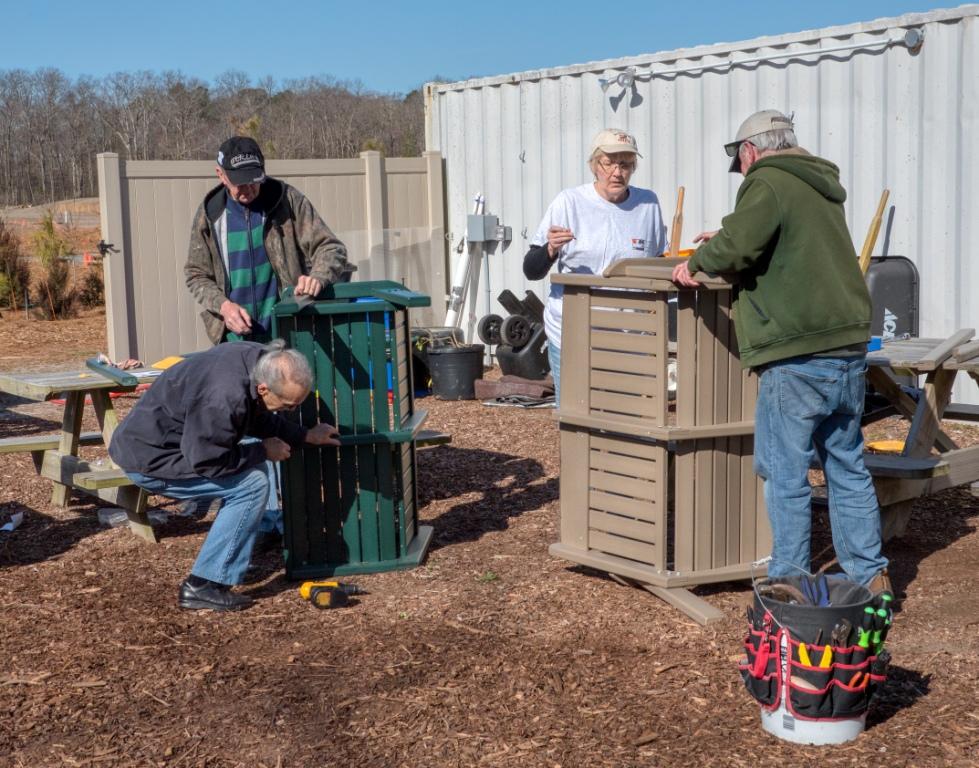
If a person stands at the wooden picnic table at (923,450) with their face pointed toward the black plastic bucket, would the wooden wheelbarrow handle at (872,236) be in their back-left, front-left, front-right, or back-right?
front-right

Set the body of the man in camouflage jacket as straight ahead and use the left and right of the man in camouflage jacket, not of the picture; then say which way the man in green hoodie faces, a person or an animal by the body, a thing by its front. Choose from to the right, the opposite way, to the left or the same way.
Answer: the opposite way

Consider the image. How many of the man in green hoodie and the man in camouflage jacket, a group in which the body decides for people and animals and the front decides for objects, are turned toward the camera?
1

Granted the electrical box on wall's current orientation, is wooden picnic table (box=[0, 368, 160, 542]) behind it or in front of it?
in front

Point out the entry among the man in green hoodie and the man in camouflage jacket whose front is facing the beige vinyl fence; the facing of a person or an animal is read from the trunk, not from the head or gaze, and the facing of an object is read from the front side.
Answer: the man in green hoodie

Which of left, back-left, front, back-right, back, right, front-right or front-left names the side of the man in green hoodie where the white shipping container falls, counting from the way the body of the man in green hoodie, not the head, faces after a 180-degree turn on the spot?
back-left

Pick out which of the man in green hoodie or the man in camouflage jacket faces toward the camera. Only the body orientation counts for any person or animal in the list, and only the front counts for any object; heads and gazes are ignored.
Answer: the man in camouflage jacket

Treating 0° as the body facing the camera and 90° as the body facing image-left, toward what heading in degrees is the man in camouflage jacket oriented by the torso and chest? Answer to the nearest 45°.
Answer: approximately 0°

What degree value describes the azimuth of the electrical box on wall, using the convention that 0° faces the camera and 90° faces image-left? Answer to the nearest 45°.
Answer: approximately 45°

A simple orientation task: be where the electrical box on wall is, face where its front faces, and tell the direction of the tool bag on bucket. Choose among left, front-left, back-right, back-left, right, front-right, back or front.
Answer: front-left

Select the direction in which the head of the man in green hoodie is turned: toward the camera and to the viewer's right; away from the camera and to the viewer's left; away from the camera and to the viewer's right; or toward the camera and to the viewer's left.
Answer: away from the camera and to the viewer's left

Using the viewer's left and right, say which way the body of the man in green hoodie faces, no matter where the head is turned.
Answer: facing away from the viewer and to the left of the viewer
